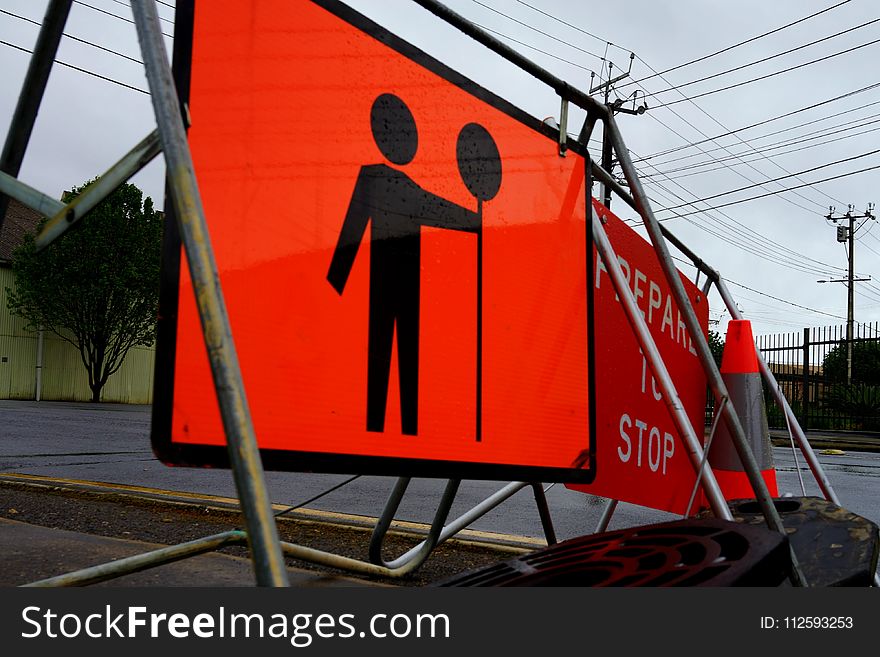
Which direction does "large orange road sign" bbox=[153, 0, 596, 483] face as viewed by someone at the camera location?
facing the viewer and to the right of the viewer

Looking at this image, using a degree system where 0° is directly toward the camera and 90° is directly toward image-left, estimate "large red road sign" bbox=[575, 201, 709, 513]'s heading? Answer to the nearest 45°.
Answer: approximately 315°

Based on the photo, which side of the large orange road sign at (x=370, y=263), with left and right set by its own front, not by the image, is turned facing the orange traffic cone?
left

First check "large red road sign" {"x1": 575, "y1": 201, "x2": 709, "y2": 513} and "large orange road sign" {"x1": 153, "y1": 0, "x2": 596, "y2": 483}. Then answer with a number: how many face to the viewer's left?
0

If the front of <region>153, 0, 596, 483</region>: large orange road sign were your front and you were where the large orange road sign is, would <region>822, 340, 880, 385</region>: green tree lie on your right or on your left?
on your left

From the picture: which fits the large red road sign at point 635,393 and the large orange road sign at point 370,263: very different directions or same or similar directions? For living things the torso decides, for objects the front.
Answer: same or similar directions

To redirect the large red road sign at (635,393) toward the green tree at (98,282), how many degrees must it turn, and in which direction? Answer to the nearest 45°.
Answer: approximately 180°
